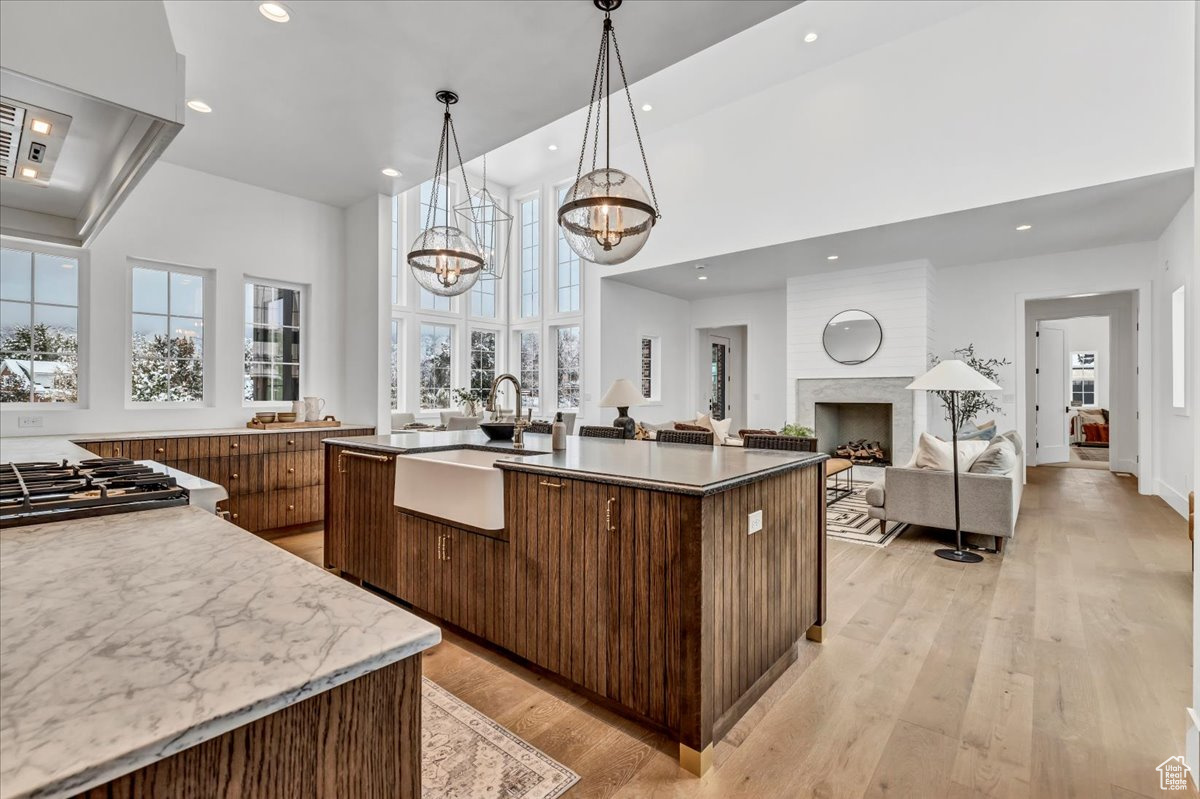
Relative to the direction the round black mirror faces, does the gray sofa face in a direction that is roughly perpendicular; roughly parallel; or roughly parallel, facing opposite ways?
roughly perpendicular

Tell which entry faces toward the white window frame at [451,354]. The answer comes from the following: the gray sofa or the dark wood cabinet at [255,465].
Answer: the gray sofa

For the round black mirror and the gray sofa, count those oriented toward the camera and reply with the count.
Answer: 1

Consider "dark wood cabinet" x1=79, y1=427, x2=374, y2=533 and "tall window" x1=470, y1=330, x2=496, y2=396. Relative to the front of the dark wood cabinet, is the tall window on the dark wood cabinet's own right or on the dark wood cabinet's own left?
on the dark wood cabinet's own left

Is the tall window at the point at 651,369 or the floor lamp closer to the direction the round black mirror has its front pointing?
the floor lamp

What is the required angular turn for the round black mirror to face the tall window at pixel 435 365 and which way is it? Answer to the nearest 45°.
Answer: approximately 90° to its right

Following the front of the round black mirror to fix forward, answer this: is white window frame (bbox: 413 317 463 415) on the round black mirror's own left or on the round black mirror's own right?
on the round black mirror's own right

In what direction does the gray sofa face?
to the viewer's left
